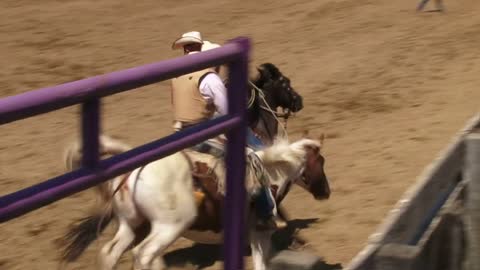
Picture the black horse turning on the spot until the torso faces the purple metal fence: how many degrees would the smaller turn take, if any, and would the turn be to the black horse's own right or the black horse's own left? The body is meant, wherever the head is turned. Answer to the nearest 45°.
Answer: approximately 90° to the black horse's own right

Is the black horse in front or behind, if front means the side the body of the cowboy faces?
in front

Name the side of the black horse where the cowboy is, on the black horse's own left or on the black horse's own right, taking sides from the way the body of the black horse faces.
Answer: on the black horse's own right

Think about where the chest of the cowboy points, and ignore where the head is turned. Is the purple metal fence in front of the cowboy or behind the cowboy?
behind

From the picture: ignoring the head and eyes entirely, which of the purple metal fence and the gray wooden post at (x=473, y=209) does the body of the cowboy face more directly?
the gray wooden post

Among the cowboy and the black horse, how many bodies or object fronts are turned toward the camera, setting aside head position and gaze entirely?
0

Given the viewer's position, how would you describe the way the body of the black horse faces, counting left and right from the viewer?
facing to the right of the viewer

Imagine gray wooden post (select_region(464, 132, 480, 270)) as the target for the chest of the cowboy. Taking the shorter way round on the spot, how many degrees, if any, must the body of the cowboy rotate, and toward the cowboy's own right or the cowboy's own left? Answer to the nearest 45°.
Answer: approximately 90° to the cowboy's own right

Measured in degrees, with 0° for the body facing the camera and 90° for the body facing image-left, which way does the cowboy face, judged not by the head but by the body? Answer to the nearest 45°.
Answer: approximately 225°
